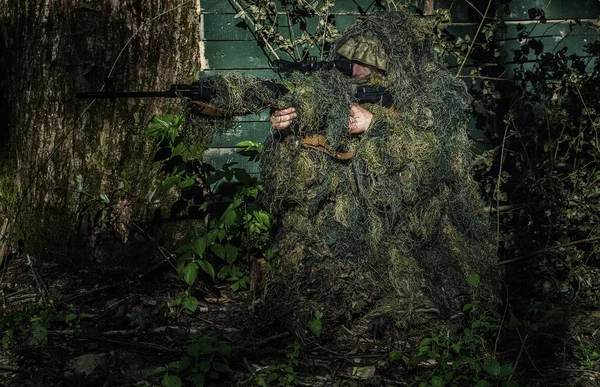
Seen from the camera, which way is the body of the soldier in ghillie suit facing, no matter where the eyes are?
to the viewer's left

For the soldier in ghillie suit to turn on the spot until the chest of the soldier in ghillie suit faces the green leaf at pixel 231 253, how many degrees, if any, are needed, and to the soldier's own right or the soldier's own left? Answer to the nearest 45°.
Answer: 0° — they already face it

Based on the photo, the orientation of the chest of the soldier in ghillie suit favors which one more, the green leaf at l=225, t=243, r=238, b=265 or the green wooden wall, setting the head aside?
the green leaf

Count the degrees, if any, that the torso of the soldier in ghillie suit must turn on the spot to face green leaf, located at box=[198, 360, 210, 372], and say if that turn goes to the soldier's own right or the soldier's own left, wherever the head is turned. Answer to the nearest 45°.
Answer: approximately 45° to the soldier's own left

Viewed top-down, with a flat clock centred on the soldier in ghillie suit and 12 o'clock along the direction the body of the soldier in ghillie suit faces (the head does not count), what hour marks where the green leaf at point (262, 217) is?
The green leaf is roughly at 1 o'clock from the soldier in ghillie suit.

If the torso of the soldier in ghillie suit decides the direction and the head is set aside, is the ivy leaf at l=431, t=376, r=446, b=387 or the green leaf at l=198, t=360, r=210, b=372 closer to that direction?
the green leaf

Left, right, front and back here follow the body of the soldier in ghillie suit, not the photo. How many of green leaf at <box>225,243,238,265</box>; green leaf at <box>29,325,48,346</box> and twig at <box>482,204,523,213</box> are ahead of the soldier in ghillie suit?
2

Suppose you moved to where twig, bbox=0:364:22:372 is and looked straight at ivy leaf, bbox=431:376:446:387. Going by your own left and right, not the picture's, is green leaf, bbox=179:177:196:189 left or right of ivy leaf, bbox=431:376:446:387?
left

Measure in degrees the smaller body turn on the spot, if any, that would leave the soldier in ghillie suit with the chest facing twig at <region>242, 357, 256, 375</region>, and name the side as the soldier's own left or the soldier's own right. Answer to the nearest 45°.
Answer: approximately 45° to the soldier's own left

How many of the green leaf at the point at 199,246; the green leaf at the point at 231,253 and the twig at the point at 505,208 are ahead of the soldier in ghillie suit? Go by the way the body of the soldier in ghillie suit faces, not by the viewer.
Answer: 2
